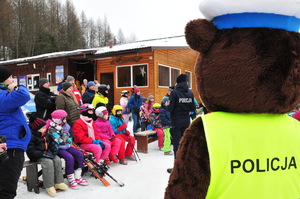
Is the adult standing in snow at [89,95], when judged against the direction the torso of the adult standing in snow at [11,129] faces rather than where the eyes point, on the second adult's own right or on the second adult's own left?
on the second adult's own left

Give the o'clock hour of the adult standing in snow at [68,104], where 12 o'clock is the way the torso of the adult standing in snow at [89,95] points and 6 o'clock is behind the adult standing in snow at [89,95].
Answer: the adult standing in snow at [68,104] is roughly at 2 o'clock from the adult standing in snow at [89,95].

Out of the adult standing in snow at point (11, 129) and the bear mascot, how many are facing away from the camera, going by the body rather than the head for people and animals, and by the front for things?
1

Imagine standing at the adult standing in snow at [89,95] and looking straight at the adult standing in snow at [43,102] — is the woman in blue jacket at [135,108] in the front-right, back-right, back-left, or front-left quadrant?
back-left

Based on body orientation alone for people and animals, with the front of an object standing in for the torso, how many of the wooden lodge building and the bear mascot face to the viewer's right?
0

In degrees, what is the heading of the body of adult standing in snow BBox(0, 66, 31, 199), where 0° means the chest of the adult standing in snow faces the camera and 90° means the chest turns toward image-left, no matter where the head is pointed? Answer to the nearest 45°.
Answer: approximately 270°

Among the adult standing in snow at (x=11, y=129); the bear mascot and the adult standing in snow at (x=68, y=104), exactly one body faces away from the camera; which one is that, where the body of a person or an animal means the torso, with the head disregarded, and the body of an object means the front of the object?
the bear mascot

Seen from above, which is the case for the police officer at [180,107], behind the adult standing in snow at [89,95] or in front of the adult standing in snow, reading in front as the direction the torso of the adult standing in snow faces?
in front

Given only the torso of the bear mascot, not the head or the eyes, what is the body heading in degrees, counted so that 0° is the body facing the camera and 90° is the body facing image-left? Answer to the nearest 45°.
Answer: approximately 180°
